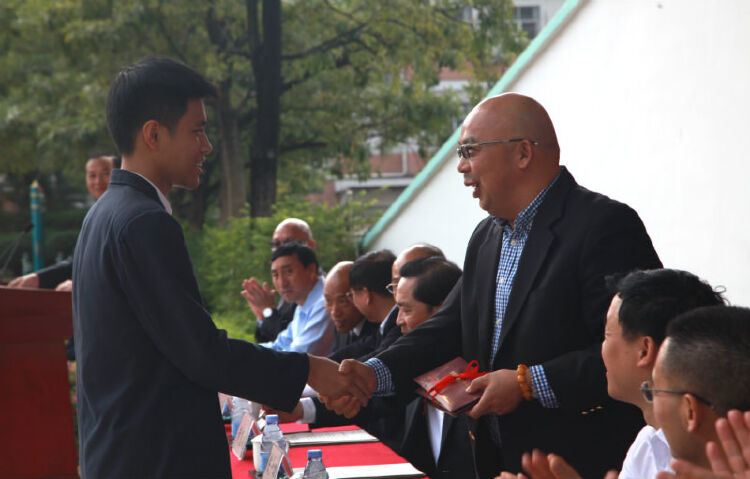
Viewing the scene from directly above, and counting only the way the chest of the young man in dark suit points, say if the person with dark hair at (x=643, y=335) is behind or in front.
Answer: in front

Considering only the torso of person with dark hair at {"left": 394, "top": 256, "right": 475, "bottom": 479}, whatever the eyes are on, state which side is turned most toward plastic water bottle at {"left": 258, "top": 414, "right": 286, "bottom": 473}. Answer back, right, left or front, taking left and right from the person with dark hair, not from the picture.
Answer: front

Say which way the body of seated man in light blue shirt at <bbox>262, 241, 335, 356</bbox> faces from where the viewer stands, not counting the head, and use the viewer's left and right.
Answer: facing the viewer and to the left of the viewer

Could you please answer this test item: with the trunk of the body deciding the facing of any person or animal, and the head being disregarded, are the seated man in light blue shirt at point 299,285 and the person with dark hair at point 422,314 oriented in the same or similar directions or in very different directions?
same or similar directions

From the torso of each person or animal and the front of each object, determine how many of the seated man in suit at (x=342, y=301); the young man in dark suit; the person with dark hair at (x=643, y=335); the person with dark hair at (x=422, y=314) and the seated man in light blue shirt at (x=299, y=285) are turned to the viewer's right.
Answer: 1

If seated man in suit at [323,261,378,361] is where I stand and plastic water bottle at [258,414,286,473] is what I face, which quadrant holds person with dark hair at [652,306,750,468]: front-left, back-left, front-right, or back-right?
front-left

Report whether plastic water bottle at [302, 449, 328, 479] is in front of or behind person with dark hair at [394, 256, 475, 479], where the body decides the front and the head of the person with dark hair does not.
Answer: in front

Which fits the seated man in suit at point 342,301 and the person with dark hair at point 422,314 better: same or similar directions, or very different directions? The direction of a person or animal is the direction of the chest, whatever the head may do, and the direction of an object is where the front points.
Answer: same or similar directions

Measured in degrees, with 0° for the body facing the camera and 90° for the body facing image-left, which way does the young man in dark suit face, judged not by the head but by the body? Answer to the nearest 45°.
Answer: approximately 270°

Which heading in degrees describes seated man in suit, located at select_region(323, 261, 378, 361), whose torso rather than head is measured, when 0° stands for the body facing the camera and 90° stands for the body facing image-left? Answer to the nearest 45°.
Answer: approximately 45°

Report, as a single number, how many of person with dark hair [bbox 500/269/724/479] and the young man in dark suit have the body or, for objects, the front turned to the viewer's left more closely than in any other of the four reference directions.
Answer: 1

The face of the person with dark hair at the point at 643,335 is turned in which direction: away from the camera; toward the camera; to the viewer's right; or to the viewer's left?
to the viewer's left

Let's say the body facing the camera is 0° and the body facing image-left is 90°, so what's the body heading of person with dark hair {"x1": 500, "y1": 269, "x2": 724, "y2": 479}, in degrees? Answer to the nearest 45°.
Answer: approximately 90°

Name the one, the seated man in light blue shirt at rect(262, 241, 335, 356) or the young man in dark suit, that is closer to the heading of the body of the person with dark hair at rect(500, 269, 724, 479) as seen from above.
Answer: the young man in dark suit
